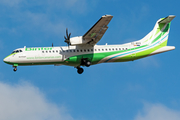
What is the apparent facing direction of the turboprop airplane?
to the viewer's left
